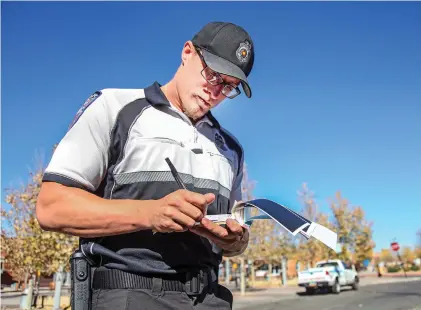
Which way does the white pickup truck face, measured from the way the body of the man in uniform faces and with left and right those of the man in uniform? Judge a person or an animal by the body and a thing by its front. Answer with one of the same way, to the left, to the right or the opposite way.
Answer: to the left

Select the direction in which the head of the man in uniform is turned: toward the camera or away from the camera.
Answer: toward the camera

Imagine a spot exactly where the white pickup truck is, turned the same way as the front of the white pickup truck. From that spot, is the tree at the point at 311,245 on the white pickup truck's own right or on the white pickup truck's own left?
on the white pickup truck's own left

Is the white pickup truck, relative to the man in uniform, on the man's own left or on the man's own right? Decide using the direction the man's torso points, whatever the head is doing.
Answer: on the man's own left

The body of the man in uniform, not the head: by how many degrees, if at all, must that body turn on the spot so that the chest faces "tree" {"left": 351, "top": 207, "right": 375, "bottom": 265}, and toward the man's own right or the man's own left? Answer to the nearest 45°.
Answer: approximately 90° to the man's own left

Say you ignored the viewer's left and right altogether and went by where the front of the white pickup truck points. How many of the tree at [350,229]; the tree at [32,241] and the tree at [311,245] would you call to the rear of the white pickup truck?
1

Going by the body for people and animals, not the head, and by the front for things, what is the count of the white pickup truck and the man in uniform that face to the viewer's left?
0

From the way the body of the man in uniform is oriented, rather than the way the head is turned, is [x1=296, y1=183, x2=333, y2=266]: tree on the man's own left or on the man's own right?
on the man's own left
